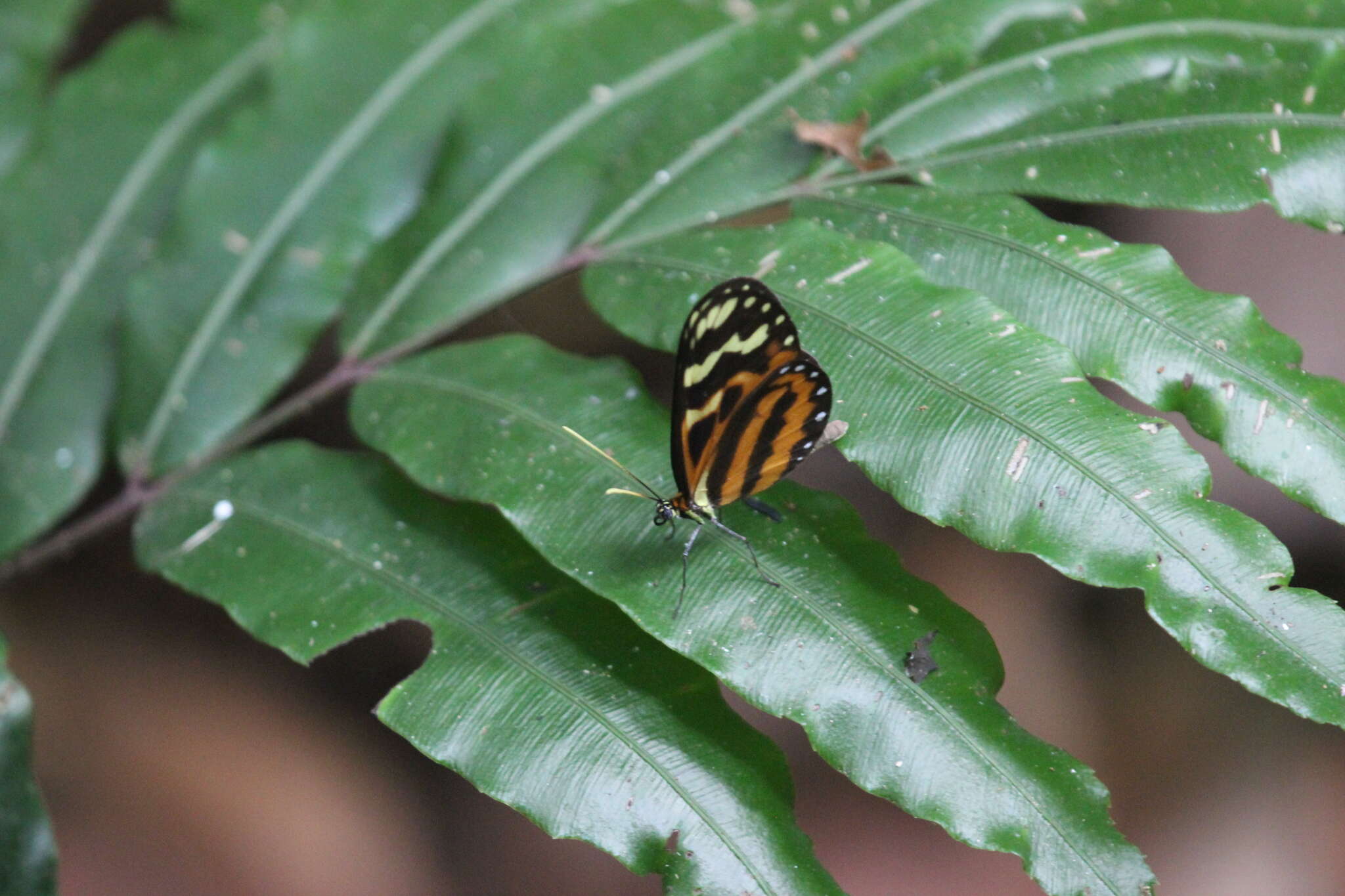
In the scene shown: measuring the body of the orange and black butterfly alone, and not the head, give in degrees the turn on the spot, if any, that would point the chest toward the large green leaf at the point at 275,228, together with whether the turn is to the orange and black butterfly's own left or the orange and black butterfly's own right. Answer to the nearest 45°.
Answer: approximately 45° to the orange and black butterfly's own right

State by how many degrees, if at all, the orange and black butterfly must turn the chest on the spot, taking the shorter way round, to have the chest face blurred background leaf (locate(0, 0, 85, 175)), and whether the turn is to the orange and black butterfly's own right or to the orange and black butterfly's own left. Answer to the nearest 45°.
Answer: approximately 45° to the orange and black butterfly's own right

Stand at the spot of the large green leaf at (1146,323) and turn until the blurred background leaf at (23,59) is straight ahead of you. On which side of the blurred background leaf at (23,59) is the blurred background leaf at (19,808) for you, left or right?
left

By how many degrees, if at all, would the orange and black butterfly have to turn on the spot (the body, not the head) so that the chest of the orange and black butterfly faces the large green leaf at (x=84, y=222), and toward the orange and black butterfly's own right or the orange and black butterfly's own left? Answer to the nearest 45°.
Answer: approximately 45° to the orange and black butterfly's own right

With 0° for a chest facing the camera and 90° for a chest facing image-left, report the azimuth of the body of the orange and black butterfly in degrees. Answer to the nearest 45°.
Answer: approximately 90°
